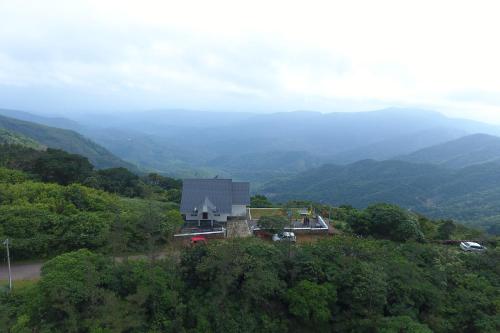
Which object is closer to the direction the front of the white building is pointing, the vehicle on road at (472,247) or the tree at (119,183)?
the vehicle on road

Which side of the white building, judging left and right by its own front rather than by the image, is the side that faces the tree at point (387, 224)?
left

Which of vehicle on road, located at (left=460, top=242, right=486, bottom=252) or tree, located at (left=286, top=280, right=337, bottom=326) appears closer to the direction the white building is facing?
the tree

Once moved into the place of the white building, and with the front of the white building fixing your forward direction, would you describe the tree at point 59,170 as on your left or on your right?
on your right

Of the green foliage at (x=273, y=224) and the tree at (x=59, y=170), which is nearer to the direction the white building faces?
the green foliage

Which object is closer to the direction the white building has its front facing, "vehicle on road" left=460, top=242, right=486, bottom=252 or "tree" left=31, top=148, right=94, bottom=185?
the vehicle on road

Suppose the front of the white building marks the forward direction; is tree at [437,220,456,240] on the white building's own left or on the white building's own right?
on the white building's own left

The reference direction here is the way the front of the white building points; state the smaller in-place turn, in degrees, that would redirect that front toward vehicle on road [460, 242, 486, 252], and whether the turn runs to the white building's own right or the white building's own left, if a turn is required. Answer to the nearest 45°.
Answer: approximately 90° to the white building's own left

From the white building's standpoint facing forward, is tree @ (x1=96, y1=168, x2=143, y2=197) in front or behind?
behind

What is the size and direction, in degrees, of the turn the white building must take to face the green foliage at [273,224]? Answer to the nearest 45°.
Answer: approximately 45° to its left

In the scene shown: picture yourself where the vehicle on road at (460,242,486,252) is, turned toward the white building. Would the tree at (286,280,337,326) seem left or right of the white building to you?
left

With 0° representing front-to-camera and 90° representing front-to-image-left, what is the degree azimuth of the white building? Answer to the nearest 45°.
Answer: approximately 0°
